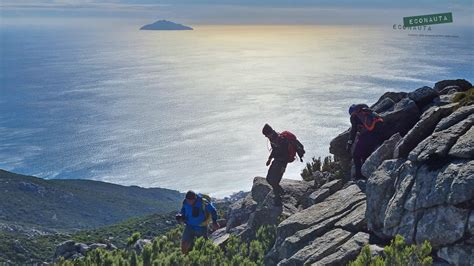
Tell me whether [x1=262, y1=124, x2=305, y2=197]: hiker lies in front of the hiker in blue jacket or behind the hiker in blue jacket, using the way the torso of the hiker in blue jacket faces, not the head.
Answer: behind

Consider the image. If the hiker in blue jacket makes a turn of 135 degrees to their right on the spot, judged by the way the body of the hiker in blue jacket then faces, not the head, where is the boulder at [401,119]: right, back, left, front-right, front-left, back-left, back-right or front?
right

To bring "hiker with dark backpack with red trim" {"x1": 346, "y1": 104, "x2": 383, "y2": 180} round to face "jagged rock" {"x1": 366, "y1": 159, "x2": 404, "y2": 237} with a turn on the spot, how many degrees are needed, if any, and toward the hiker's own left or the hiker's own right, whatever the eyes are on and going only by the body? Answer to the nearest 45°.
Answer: approximately 90° to the hiker's own left

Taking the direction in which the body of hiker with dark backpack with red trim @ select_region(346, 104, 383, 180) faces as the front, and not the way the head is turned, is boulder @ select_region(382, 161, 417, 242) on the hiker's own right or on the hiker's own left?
on the hiker's own left

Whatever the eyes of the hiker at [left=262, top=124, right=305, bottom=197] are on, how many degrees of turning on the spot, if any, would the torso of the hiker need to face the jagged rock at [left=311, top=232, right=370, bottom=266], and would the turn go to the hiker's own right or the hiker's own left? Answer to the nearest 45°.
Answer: approximately 90° to the hiker's own left

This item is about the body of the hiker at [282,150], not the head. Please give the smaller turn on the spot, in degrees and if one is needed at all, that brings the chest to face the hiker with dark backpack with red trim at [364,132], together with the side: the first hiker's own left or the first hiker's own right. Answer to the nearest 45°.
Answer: approximately 180°

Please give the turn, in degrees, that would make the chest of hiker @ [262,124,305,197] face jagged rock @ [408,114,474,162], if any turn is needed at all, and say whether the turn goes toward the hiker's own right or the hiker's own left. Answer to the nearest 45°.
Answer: approximately 135° to the hiker's own left

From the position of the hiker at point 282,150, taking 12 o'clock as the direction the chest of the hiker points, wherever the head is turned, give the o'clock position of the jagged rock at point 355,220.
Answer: The jagged rock is roughly at 8 o'clock from the hiker.

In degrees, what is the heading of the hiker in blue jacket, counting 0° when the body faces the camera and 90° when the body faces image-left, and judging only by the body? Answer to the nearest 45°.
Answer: approximately 45°

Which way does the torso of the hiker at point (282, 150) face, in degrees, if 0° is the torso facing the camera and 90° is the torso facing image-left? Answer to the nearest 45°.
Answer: approximately 90°

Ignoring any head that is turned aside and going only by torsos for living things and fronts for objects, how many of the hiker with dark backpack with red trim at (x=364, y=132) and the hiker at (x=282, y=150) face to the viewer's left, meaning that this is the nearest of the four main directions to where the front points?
2

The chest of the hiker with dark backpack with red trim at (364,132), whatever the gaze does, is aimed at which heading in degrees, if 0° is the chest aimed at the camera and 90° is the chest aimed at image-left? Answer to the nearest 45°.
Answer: approximately 90°
